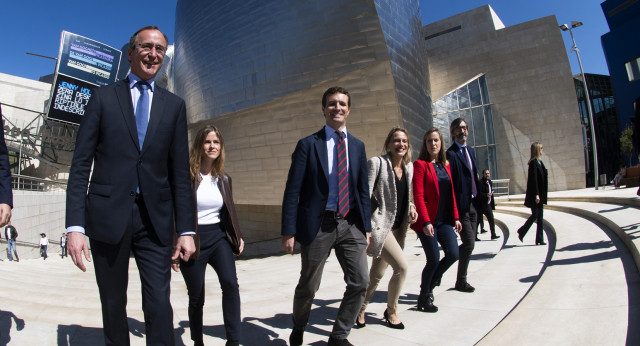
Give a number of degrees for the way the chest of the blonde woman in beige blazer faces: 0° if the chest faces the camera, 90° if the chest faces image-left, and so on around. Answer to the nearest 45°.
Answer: approximately 315°

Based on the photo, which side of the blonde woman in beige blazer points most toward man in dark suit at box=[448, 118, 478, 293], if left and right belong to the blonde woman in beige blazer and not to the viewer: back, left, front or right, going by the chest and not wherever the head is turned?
left

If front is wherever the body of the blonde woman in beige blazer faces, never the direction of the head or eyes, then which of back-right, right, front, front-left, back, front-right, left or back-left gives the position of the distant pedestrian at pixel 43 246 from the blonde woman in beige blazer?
back

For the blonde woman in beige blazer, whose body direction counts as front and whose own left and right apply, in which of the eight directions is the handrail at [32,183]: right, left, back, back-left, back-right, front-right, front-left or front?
back

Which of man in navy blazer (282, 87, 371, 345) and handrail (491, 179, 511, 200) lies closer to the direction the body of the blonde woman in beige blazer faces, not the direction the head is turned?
the man in navy blazer

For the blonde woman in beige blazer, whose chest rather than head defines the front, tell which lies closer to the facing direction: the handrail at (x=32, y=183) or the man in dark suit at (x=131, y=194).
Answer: the man in dark suit
